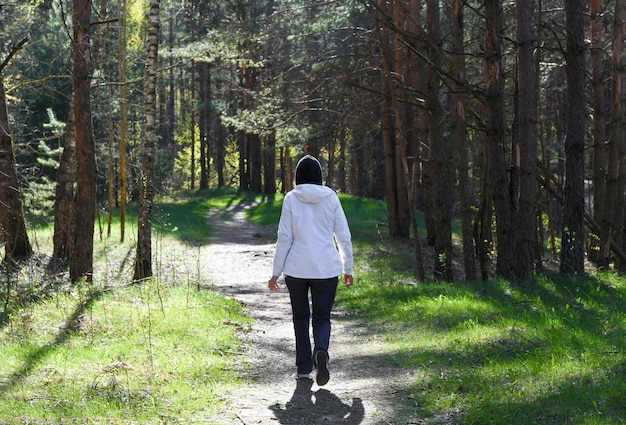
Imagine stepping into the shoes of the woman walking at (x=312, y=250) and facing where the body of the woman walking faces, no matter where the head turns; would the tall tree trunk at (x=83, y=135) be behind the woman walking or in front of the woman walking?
in front

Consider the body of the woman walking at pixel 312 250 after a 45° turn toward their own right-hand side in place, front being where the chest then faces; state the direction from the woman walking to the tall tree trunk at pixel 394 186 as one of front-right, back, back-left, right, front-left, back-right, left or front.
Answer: front-left

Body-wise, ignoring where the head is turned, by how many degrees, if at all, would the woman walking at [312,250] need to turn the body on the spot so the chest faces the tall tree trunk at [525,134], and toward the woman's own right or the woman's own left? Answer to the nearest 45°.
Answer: approximately 45° to the woman's own right

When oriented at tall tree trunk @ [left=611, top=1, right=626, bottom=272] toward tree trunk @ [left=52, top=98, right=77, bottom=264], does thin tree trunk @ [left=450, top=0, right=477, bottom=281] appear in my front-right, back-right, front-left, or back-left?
front-left

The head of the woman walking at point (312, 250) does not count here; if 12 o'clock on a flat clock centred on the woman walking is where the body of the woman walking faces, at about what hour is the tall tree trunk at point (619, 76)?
The tall tree trunk is roughly at 1 o'clock from the woman walking.

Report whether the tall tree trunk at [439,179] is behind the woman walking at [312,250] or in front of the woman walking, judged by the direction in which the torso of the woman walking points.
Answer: in front

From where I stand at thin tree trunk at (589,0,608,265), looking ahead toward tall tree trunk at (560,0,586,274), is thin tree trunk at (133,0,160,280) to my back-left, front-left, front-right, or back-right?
front-right

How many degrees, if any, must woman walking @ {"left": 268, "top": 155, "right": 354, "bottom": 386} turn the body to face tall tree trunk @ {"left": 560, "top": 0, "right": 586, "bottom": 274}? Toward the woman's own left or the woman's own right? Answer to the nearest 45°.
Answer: approximately 45° to the woman's own right

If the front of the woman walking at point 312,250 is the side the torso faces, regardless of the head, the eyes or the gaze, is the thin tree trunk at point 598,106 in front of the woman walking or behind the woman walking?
in front

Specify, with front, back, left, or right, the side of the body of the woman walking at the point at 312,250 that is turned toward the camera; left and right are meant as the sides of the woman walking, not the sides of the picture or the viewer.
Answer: back
